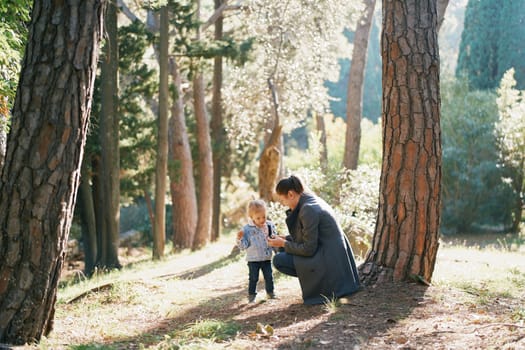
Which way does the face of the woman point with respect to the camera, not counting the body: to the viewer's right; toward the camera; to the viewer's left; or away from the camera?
to the viewer's left

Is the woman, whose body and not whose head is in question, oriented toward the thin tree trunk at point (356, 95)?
no

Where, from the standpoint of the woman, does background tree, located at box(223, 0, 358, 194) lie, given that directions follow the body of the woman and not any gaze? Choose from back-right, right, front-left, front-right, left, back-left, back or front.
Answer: right

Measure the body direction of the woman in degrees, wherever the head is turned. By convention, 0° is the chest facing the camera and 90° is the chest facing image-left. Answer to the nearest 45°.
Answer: approximately 90°

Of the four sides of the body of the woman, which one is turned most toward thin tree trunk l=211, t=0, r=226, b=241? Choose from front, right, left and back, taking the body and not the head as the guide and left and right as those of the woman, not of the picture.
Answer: right

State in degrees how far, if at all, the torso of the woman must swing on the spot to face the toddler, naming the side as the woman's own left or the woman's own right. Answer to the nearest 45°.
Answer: approximately 45° to the woman's own right

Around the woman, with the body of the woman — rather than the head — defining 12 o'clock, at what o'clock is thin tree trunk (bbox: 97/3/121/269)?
The thin tree trunk is roughly at 2 o'clock from the woman.

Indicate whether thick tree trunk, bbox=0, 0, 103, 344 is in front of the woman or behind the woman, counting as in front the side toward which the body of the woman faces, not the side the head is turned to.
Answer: in front

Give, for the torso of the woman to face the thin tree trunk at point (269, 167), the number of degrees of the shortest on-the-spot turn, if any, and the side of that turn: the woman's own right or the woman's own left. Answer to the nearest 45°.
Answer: approximately 90° to the woman's own right

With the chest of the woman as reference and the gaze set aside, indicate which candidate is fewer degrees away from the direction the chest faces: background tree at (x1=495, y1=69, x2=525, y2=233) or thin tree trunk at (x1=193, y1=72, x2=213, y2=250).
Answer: the thin tree trunk

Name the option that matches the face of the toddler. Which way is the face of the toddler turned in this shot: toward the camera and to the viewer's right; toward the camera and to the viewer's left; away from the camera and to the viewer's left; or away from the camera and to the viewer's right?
toward the camera and to the viewer's right
